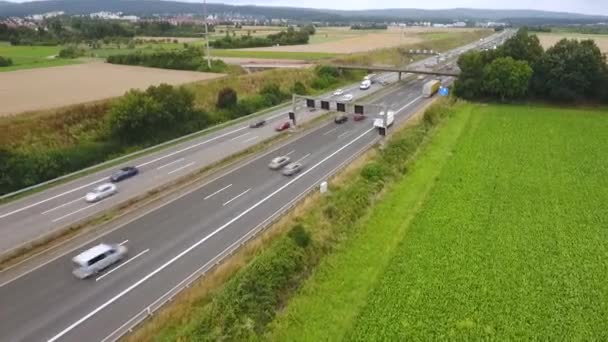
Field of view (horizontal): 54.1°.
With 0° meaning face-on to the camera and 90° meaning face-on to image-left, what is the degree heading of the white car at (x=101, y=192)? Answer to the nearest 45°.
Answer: approximately 45°

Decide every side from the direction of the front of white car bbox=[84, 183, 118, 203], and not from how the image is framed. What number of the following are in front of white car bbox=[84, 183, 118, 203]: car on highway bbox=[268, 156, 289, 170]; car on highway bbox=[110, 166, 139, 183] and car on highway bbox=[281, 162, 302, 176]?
0

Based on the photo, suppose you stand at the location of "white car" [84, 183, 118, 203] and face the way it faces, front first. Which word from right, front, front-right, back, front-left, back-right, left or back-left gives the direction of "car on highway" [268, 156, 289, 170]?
back-left

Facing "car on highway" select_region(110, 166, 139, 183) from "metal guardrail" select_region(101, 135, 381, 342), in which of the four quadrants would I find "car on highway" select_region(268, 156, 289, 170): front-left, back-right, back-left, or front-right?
front-right

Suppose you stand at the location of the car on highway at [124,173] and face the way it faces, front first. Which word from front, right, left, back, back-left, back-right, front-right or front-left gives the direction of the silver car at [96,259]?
front-left

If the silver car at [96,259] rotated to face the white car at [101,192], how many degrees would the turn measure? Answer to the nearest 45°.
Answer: approximately 45° to its left

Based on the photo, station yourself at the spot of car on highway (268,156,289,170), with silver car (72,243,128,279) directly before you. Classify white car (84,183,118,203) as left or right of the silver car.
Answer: right

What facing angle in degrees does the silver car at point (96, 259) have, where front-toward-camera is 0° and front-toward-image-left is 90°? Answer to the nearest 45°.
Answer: approximately 225°

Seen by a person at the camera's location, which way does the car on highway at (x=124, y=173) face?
facing the viewer and to the left of the viewer

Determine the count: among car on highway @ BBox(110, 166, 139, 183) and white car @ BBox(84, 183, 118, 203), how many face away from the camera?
0

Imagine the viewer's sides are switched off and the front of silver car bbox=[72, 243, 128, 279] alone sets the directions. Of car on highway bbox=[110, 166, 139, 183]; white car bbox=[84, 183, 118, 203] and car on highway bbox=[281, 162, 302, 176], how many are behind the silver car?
0

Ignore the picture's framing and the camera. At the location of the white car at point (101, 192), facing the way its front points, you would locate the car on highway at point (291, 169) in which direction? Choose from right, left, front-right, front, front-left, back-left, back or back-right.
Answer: back-left

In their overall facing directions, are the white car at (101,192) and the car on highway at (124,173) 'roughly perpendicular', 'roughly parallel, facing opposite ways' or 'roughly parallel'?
roughly parallel

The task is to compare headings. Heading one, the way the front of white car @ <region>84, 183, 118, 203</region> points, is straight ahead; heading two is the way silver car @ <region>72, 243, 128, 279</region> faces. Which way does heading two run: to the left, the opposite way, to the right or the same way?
the opposite way

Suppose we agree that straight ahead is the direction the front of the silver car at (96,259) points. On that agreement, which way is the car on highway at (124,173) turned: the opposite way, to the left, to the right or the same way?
the opposite way

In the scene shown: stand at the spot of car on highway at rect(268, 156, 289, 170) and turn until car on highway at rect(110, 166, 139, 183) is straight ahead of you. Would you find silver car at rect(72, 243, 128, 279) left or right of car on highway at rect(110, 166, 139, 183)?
left
